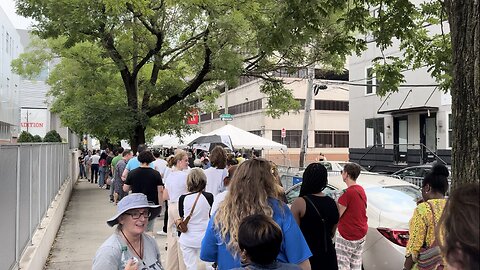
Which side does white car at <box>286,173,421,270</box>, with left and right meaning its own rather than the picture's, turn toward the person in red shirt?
left

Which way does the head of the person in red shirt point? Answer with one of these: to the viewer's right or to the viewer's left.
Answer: to the viewer's left

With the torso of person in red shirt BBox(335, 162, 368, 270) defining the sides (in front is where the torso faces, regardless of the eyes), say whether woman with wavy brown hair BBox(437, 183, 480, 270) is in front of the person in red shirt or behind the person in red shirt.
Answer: behind

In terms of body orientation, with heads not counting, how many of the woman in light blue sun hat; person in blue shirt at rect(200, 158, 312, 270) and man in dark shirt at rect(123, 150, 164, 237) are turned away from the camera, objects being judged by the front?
2

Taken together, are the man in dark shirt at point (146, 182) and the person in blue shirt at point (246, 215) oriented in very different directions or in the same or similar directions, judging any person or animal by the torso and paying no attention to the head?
same or similar directions

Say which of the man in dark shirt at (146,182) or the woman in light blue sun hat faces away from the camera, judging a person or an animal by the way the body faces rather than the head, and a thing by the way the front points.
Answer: the man in dark shirt

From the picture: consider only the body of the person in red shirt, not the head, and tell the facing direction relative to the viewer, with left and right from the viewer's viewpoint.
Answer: facing away from the viewer and to the left of the viewer

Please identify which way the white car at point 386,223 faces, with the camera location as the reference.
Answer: facing away from the viewer and to the left of the viewer

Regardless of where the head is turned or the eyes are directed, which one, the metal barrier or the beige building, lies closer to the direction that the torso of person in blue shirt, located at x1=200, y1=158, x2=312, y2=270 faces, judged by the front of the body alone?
the beige building

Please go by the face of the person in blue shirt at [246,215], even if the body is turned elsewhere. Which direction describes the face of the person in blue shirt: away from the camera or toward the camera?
away from the camera

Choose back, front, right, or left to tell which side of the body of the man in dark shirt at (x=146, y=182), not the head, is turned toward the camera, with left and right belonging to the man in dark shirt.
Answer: back

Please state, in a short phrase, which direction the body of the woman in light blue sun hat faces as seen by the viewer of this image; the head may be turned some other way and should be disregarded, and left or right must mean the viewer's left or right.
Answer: facing the viewer and to the right of the viewer

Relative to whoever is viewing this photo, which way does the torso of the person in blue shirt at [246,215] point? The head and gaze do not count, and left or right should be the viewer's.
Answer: facing away from the viewer
